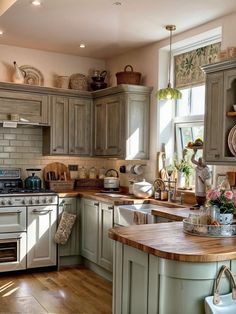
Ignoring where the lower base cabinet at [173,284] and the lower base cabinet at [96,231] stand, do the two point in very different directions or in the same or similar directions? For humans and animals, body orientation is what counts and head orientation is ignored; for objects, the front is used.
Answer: same or similar directions

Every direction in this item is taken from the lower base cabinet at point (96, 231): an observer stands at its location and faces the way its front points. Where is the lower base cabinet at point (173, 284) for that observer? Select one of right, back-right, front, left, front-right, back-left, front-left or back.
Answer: front-left

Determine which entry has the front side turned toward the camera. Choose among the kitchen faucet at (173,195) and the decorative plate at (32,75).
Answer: the decorative plate

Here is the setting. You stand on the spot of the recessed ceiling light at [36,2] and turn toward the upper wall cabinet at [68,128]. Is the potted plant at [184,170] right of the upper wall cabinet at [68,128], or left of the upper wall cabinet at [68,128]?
right

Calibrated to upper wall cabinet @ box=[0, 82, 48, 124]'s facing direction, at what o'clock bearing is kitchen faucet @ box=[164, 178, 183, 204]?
The kitchen faucet is roughly at 10 o'clock from the upper wall cabinet.

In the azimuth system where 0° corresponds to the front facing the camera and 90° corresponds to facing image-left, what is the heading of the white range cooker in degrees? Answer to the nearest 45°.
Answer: approximately 0°

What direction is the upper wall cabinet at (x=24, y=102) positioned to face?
toward the camera

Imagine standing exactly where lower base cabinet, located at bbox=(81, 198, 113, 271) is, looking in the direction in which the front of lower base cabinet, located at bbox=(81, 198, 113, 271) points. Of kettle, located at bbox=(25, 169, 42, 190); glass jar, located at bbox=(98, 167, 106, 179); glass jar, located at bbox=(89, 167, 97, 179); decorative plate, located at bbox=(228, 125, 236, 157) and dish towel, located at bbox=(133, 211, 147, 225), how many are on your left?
2

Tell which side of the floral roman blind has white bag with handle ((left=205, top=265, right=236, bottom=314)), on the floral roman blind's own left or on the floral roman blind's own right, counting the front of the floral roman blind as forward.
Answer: on the floral roman blind's own left

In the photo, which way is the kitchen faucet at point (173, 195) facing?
to the viewer's left

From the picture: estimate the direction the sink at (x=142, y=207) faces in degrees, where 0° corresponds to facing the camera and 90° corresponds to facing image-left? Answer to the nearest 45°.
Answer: approximately 45°

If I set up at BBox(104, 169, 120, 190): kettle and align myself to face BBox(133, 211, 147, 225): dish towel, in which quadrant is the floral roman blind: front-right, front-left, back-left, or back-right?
front-left

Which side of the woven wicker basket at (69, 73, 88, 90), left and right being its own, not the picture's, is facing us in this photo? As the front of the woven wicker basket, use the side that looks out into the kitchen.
front

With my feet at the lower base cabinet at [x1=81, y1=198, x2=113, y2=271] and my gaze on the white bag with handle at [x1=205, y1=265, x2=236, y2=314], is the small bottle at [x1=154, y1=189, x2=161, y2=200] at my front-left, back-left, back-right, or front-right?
front-left
